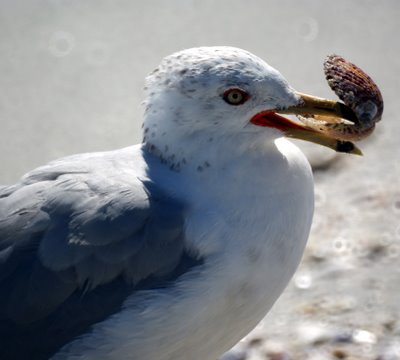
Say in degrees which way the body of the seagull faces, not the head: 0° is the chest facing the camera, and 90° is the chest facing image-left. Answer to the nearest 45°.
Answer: approximately 270°
